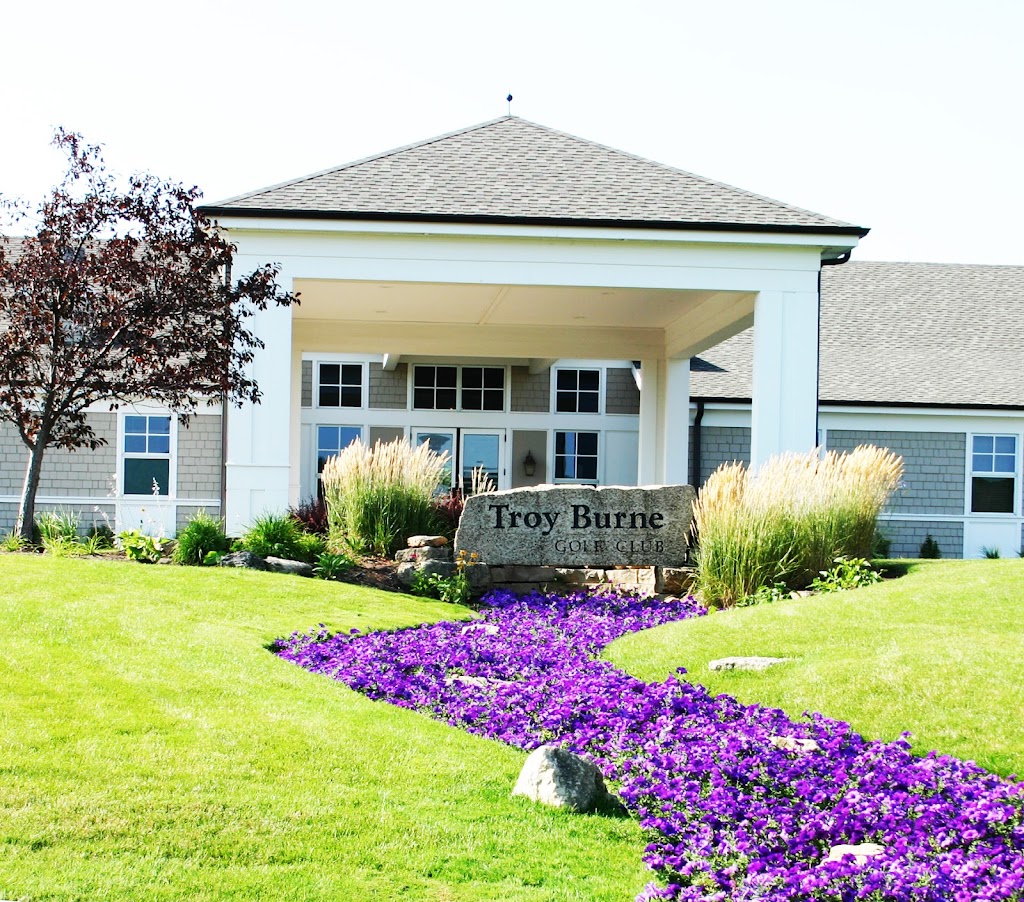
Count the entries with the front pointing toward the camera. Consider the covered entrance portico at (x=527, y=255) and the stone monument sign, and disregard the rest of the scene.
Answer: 2

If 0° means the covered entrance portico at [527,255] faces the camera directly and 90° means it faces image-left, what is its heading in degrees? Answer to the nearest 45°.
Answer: approximately 0°

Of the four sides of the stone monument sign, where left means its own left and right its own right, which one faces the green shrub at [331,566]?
right

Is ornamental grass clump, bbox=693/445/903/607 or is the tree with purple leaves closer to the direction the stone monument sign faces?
the ornamental grass clump

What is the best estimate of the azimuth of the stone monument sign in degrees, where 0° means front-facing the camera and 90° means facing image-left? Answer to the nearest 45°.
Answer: approximately 0°

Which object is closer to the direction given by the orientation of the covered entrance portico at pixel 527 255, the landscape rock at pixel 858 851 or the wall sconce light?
the landscape rock

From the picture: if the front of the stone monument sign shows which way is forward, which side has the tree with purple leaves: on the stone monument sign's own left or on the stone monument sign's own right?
on the stone monument sign's own right

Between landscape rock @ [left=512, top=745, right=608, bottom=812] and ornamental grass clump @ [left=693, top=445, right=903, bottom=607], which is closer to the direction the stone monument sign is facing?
the landscape rock

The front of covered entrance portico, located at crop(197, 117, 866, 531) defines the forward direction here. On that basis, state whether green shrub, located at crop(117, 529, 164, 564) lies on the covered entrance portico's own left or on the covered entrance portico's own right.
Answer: on the covered entrance portico's own right

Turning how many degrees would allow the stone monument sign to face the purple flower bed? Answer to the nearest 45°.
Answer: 0° — it already faces it
